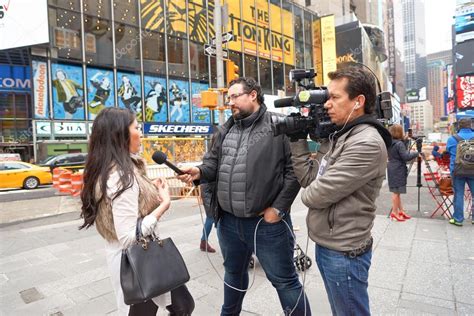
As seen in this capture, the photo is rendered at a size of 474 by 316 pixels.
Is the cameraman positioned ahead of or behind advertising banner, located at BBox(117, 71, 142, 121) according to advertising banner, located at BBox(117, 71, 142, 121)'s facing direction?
ahead

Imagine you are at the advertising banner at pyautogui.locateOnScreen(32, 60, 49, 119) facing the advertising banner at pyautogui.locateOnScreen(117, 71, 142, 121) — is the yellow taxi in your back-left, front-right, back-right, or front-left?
back-right

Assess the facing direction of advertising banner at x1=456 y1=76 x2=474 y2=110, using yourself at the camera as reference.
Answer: facing the viewer

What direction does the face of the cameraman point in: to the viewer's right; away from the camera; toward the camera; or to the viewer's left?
to the viewer's left

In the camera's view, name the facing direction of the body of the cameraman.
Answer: to the viewer's left

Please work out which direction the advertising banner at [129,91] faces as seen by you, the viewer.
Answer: facing the viewer and to the right of the viewer

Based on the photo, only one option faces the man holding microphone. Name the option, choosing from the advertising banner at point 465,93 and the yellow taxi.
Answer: the advertising banner

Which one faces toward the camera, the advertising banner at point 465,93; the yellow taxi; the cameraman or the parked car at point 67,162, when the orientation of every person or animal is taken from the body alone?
the advertising banner

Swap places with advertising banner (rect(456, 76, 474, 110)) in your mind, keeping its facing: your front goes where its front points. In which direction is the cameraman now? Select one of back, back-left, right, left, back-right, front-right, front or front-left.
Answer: front
